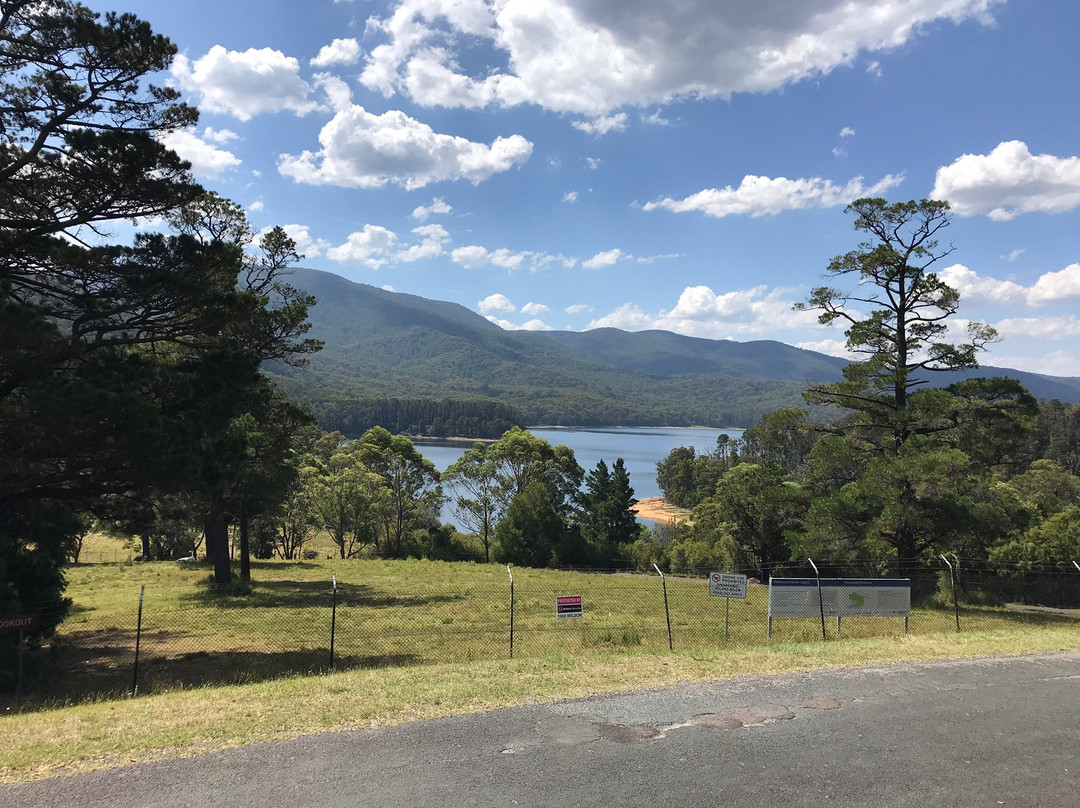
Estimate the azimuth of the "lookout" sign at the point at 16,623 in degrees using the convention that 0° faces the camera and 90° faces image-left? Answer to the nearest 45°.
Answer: approximately 0°

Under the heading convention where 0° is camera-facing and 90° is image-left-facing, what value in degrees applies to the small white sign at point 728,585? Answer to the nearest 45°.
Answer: approximately 0°

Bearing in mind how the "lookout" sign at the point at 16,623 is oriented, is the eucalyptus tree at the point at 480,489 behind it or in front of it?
behind

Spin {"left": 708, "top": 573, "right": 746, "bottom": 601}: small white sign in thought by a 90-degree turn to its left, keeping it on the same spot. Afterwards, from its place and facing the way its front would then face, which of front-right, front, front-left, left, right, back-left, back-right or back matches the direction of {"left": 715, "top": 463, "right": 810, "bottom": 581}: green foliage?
left
